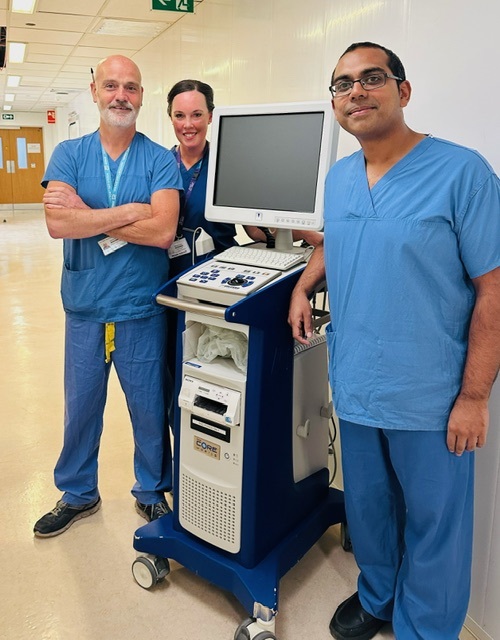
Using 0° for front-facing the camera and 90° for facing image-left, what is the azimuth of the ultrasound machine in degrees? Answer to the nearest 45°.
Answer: approximately 45°

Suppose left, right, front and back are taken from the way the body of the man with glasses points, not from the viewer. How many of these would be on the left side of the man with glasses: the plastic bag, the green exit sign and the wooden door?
0

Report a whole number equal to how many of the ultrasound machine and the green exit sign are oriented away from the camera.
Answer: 0

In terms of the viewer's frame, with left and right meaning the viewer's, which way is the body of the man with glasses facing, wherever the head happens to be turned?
facing the viewer and to the left of the viewer

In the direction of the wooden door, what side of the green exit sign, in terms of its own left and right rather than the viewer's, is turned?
back

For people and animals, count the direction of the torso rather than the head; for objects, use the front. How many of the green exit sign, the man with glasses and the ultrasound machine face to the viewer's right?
0

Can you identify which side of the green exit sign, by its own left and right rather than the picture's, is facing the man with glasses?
front

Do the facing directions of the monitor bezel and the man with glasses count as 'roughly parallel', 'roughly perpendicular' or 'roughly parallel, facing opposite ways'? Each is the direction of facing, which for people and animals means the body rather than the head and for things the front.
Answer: roughly parallel

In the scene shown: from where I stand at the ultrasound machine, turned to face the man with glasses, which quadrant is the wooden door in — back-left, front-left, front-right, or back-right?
back-left

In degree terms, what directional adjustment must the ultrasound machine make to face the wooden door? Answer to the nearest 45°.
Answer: approximately 90° to its right

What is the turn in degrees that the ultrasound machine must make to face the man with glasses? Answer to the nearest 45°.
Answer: approximately 90° to its left

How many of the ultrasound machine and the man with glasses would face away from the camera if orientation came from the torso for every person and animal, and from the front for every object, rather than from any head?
0

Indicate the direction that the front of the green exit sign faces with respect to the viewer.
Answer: facing the viewer

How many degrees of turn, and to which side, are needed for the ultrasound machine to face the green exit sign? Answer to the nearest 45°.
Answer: approximately 135° to its right

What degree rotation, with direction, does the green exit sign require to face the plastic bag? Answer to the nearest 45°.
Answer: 0° — it already faces it
